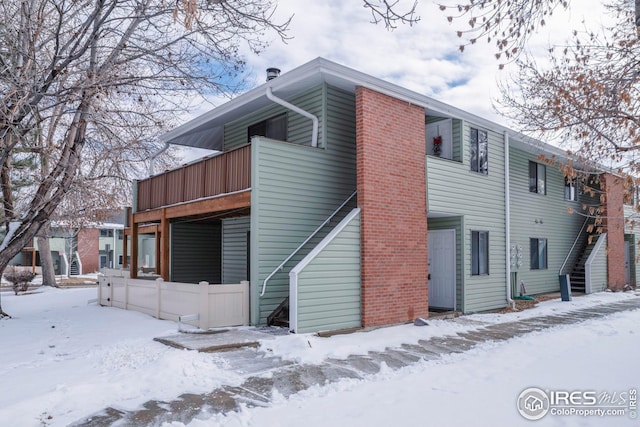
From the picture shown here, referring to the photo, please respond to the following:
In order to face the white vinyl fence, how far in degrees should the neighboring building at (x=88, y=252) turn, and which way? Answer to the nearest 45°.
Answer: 0° — it already faces it

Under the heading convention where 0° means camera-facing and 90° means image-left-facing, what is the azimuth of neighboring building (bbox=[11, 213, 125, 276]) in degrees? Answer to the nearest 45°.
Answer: approximately 0°
